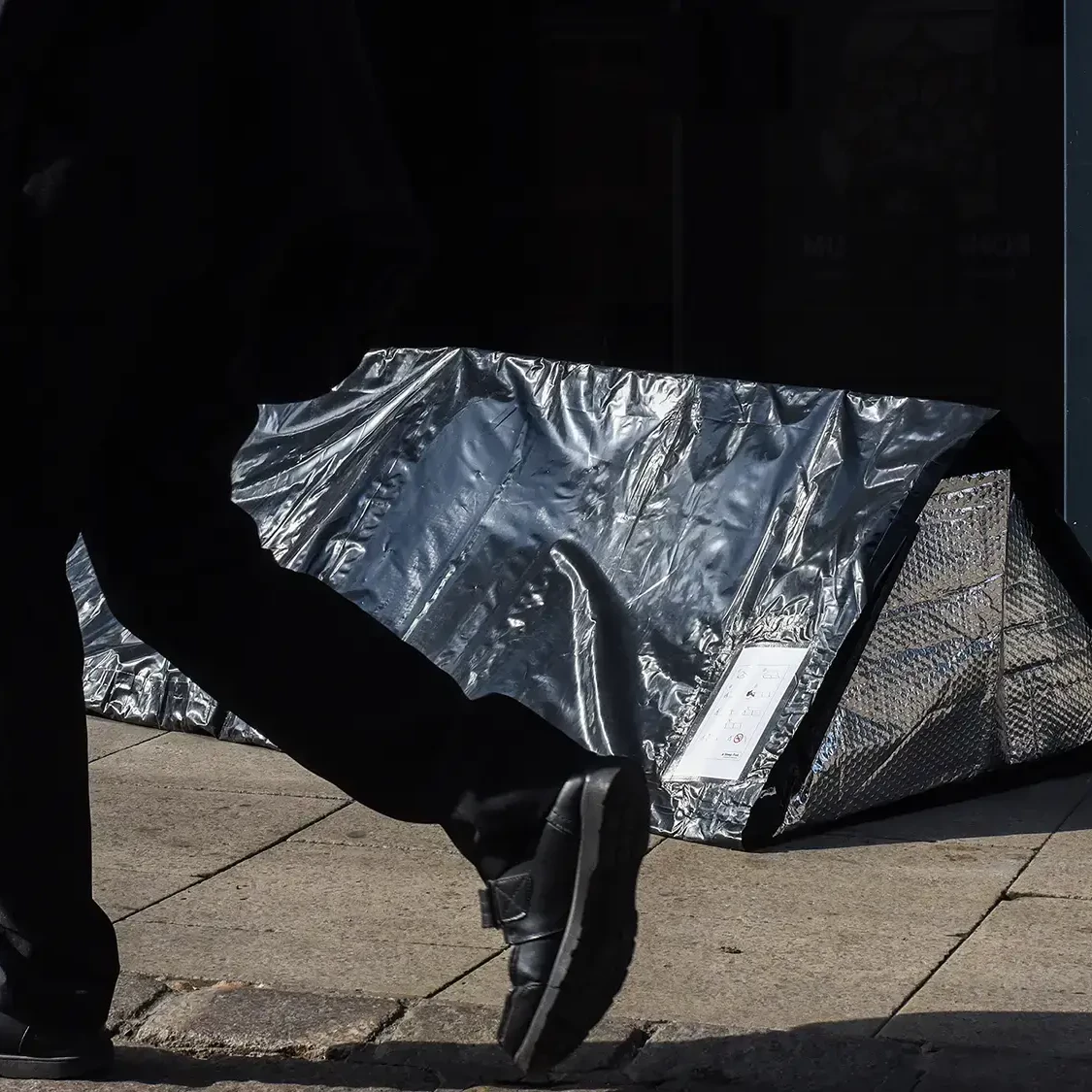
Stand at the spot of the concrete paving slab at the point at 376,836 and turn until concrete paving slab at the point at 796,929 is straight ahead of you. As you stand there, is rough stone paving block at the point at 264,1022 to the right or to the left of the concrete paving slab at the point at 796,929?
right

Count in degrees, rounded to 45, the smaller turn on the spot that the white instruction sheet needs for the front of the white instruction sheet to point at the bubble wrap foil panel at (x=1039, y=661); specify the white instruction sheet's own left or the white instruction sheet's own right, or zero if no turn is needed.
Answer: approximately 135° to the white instruction sheet's own left

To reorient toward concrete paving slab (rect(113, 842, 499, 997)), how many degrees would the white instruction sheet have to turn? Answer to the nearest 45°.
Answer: approximately 45° to its right

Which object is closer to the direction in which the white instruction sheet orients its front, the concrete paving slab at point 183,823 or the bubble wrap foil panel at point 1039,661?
the concrete paving slab

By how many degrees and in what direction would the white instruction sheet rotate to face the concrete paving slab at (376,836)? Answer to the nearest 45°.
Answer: approximately 90° to its right

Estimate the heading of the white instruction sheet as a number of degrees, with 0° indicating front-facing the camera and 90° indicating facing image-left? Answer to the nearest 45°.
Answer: approximately 0°

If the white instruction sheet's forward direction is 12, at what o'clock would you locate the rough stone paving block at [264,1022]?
The rough stone paving block is roughly at 1 o'clock from the white instruction sheet.

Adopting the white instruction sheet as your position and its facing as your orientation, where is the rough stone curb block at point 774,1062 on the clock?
The rough stone curb block is roughly at 12 o'clock from the white instruction sheet.

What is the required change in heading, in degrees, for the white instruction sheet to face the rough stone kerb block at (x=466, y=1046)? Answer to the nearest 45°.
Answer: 0° — it already faces it

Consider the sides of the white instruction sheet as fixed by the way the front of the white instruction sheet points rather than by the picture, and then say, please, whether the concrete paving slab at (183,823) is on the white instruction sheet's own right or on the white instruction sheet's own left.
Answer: on the white instruction sheet's own right
